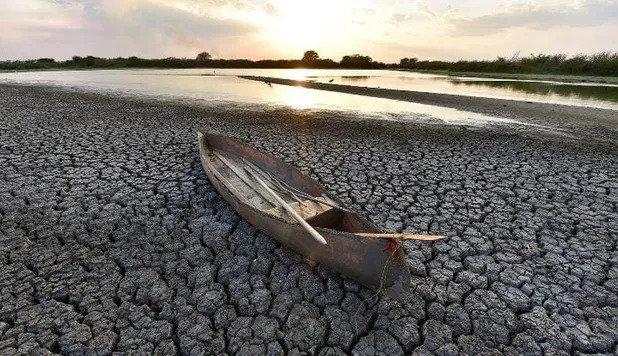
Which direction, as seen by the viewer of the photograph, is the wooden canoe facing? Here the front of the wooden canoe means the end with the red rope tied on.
facing the viewer and to the right of the viewer
